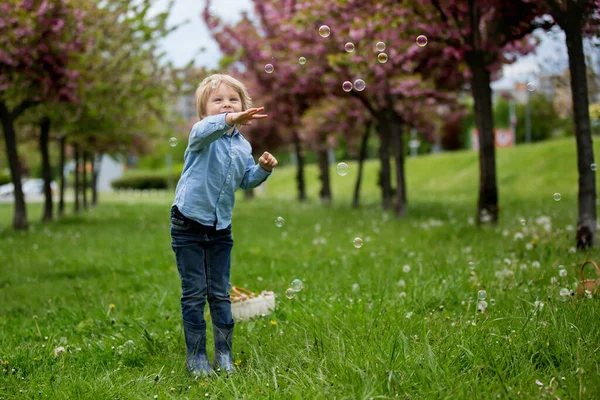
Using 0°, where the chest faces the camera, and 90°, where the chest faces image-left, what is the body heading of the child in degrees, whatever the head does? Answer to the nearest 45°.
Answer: approximately 315°

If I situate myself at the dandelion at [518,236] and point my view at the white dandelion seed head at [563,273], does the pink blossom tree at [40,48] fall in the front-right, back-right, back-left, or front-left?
back-right

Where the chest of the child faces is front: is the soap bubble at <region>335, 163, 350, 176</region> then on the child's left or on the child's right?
on the child's left

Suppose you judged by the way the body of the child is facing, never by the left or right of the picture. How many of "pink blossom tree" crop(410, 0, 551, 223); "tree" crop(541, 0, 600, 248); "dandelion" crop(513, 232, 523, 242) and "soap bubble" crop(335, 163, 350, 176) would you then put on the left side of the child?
4

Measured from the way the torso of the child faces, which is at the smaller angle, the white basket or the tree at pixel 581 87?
the tree

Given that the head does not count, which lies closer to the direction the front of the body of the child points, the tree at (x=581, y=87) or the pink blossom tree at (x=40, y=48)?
the tree

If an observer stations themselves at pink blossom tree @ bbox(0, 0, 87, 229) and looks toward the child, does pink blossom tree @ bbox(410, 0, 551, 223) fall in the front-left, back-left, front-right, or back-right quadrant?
front-left

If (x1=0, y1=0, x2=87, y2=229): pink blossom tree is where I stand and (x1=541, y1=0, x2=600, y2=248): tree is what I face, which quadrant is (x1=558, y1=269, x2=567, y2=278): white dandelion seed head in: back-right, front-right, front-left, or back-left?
front-right

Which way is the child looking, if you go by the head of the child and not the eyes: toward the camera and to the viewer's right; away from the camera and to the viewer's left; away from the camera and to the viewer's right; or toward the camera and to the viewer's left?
toward the camera and to the viewer's right
